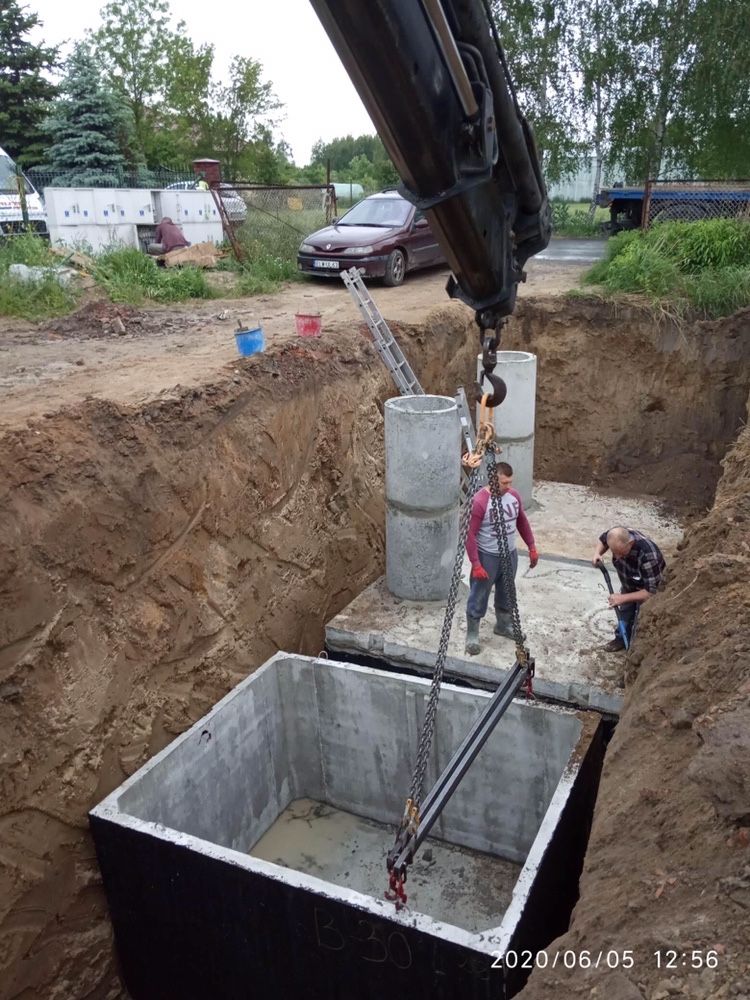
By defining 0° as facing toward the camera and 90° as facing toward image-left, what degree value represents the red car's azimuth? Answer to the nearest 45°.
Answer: approximately 45°

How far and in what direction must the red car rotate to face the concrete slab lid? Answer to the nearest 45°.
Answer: approximately 45° to its left

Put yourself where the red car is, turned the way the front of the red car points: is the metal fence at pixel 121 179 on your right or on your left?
on your right

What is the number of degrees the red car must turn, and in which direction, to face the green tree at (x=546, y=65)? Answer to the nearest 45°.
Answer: approximately 180°

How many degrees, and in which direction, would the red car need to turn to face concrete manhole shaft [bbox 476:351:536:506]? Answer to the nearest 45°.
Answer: approximately 45° to its left

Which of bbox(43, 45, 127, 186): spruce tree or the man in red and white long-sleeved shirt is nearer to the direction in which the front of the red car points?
the man in red and white long-sleeved shirt

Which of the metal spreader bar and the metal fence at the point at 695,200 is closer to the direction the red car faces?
the metal spreader bar

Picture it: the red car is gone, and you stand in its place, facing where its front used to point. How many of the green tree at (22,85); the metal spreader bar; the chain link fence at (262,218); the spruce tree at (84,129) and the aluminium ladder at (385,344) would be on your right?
3
